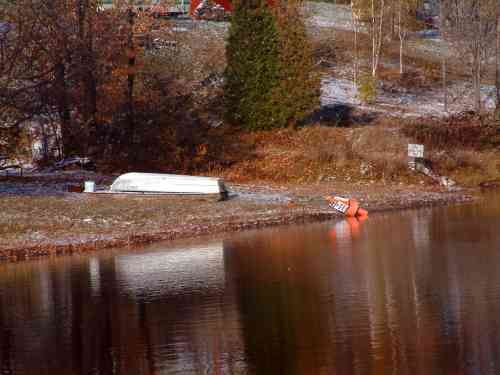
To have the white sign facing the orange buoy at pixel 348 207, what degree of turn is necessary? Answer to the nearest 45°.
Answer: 0° — it already faces it

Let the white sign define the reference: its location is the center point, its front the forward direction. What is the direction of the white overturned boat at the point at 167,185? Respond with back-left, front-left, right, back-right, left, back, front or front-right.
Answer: front-right

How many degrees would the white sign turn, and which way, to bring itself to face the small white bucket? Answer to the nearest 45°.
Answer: approximately 45° to its right

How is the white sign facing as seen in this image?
toward the camera
